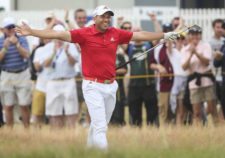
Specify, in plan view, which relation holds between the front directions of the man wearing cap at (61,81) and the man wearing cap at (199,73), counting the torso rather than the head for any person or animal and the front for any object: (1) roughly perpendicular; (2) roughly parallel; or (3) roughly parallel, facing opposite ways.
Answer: roughly parallel

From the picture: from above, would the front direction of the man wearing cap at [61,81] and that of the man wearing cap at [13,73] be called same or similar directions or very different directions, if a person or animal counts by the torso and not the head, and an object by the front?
same or similar directions

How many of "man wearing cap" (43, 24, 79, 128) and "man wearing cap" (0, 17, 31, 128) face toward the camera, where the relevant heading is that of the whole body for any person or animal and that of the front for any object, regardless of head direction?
2

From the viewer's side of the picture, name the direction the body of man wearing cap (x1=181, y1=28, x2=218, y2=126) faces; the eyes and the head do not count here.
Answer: toward the camera

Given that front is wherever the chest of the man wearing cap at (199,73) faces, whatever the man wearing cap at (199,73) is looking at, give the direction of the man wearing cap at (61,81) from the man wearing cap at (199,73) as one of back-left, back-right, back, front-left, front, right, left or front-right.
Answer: right

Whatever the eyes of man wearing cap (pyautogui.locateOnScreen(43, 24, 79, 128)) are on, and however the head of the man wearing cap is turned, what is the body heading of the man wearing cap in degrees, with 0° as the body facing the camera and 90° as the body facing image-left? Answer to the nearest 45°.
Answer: approximately 0°

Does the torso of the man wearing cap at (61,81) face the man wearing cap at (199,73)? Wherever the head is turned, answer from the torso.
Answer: no

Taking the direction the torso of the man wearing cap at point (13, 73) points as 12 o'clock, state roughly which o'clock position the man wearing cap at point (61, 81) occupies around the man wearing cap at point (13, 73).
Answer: the man wearing cap at point (61, 81) is roughly at 10 o'clock from the man wearing cap at point (13, 73).

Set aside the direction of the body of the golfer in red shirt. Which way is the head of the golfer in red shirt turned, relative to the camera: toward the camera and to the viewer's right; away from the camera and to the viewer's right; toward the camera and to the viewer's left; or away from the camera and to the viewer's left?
toward the camera and to the viewer's right
